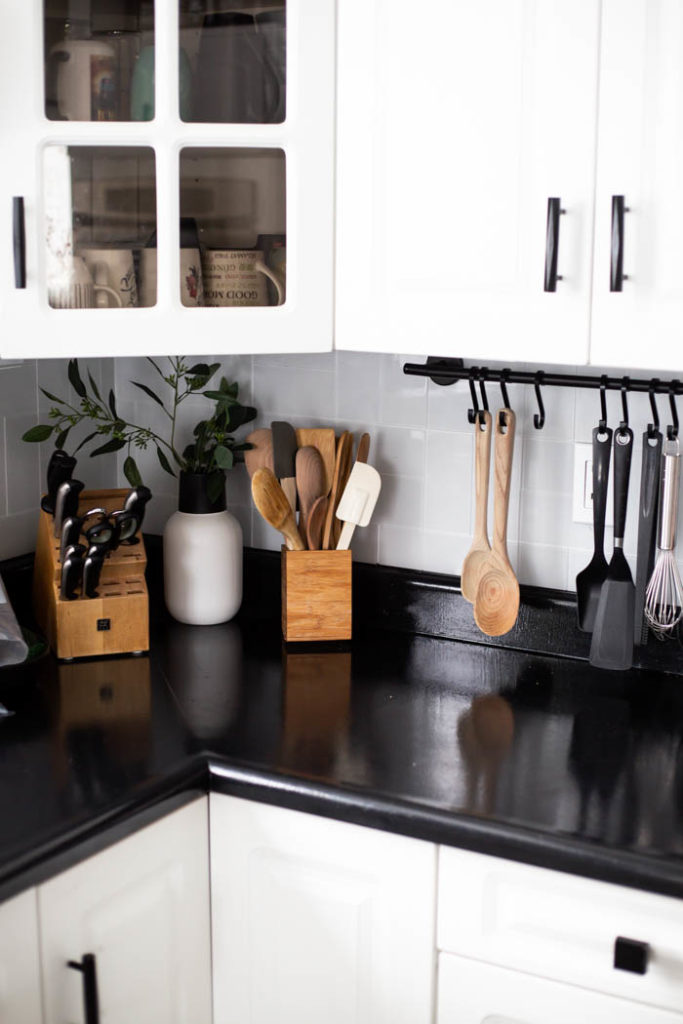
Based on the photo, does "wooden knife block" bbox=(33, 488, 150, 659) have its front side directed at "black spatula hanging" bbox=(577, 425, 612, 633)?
no

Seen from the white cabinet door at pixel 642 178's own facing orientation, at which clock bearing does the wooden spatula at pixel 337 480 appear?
The wooden spatula is roughly at 3 o'clock from the white cabinet door.

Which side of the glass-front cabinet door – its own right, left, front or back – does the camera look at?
front

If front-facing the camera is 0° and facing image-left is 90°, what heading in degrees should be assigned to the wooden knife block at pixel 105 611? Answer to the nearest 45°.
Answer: approximately 0°

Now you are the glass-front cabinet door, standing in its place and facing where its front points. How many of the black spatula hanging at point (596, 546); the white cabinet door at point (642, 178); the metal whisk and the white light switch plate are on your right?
0

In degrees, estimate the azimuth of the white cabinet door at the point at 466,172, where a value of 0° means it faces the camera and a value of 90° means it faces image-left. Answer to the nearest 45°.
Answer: approximately 45°

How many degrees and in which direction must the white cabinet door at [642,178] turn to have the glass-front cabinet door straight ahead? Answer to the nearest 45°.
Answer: approximately 45° to its right

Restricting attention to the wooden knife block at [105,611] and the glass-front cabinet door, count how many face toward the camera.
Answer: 2

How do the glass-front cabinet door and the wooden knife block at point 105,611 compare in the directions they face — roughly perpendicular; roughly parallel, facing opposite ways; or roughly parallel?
roughly parallel

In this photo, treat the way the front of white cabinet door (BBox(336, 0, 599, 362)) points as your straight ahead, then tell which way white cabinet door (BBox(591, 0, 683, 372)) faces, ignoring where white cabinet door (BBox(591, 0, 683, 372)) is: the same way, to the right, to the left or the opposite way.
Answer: the same way
